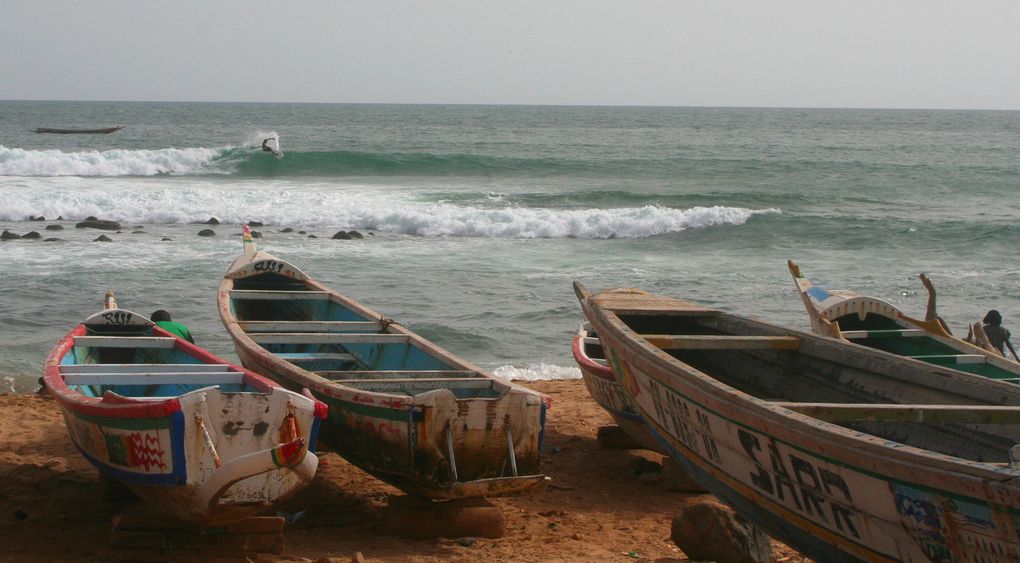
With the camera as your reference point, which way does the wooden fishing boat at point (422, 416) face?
facing away from the viewer and to the left of the viewer

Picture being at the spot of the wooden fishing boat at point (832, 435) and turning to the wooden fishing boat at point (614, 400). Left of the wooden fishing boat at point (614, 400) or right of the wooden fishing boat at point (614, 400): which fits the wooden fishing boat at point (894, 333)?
right

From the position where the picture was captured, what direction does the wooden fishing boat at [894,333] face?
facing away from the viewer and to the left of the viewer

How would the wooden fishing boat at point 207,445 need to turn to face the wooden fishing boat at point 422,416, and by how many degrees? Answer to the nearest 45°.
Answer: approximately 135° to its right

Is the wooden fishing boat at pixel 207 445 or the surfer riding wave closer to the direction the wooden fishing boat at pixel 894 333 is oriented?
the surfer riding wave

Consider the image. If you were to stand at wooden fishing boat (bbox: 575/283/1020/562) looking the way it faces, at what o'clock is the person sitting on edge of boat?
The person sitting on edge of boat is roughly at 2 o'clock from the wooden fishing boat.

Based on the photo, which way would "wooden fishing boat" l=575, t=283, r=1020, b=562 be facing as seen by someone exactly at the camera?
facing away from the viewer and to the left of the viewer

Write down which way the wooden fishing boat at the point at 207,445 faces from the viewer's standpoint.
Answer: facing away from the viewer and to the left of the viewer

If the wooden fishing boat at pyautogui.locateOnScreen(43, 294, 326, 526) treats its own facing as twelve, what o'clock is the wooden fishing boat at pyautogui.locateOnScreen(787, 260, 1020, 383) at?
the wooden fishing boat at pyautogui.locateOnScreen(787, 260, 1020, 383) is roughly at 4 o'clock from the wooden fishing boat at pyautogui.locateOnScreen(43, 294, 326, 526).
